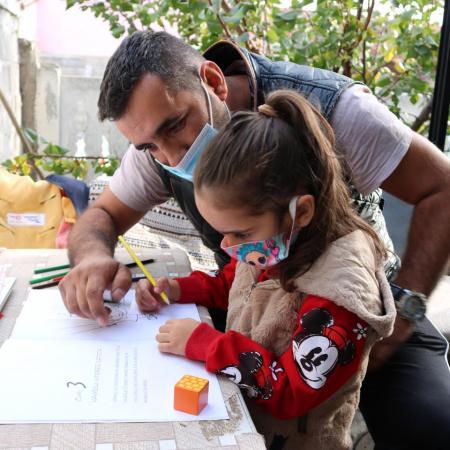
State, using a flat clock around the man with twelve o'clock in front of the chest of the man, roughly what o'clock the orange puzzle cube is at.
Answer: The orange puzzle cube is roughly at 11 o'clock from the man.

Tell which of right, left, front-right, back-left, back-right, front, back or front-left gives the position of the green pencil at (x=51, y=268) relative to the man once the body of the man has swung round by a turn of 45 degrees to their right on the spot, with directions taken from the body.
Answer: front

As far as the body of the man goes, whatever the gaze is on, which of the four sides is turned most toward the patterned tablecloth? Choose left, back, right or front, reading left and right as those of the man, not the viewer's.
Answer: front

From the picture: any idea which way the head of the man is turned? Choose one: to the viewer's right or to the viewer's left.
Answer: to the viewer's left

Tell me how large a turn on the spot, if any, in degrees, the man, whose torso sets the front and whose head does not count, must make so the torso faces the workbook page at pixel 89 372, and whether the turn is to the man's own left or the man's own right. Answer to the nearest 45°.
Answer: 0° — they already face it
